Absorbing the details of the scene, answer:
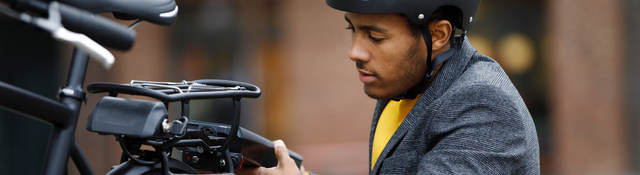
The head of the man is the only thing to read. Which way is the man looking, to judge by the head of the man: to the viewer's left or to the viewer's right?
to the viewer's left

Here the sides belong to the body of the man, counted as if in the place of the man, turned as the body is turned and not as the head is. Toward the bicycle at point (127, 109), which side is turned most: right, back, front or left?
front
